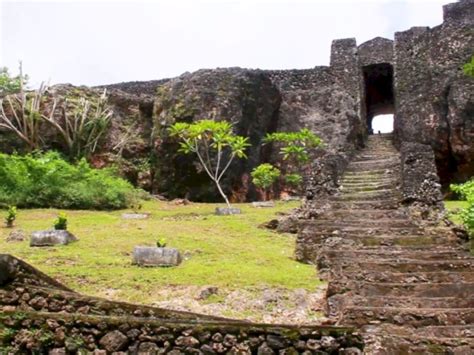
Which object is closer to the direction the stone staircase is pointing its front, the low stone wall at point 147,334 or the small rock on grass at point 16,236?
the low stone wall

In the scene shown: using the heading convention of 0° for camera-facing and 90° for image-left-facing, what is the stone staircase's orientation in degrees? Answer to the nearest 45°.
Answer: approximately 0°

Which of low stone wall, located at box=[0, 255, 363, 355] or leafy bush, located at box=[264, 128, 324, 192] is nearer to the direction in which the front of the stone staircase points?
the low stone wall

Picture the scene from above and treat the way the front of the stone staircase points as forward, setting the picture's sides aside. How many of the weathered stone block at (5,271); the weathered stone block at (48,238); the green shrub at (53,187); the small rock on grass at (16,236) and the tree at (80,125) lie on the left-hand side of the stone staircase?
0

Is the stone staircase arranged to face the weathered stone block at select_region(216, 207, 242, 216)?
no

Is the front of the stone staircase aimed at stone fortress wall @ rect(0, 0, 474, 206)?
no

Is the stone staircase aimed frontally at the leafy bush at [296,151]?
no

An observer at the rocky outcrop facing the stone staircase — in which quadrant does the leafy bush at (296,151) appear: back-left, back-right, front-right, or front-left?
front-left

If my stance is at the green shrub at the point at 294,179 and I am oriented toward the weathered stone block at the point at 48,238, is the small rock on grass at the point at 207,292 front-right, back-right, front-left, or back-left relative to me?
front-left

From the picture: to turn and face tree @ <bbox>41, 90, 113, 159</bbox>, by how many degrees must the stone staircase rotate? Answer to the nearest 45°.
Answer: approximately 135° to its right

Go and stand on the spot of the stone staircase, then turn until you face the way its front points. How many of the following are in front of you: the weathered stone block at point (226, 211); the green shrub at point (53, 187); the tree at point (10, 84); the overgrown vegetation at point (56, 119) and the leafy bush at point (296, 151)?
0

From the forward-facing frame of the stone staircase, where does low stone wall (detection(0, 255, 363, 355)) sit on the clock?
The low stone wall is roughly at 1 o'clock from the stone staircase.

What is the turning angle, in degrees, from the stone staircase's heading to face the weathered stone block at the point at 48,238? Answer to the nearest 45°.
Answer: approximately 90° to its right

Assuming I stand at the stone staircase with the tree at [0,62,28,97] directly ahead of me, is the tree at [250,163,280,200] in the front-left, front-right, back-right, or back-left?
front-right

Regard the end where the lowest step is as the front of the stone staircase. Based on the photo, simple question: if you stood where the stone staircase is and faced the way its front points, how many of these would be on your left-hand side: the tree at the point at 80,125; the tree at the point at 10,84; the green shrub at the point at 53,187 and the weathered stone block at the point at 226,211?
0

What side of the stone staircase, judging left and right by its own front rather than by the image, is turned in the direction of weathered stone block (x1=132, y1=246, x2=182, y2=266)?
right

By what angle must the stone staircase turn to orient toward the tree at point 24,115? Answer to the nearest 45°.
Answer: approximately 135° to its right
